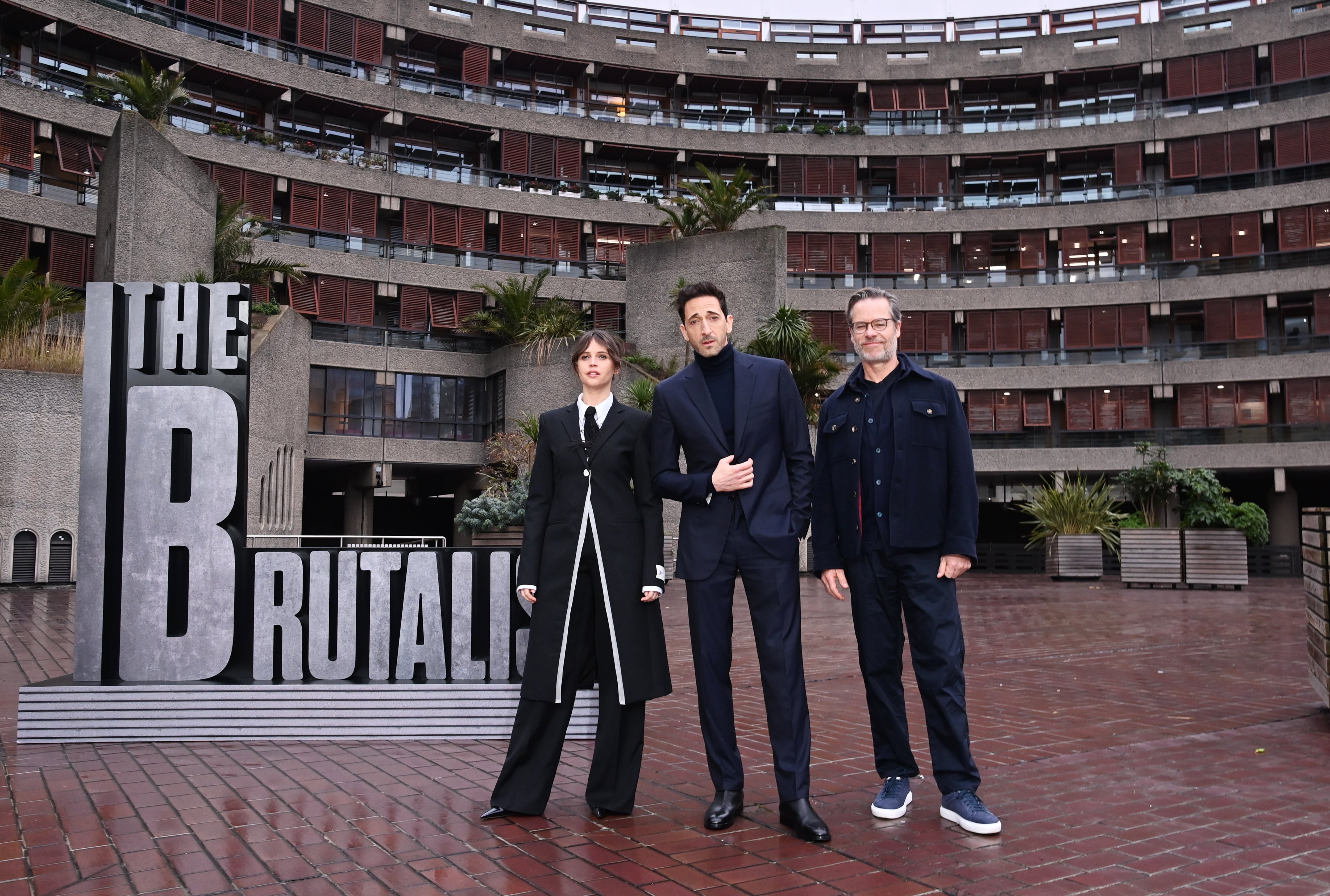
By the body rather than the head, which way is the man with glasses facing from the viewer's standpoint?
toward the camera

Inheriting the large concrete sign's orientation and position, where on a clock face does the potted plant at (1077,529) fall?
The potted plant is roughly at 8 o'clock from the large concrete sign.

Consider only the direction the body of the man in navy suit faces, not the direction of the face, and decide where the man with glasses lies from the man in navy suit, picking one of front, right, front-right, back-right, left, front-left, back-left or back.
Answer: left

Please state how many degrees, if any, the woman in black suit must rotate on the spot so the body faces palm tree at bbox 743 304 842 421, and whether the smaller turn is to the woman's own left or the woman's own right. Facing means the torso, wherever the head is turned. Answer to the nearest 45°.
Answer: approximately 180°

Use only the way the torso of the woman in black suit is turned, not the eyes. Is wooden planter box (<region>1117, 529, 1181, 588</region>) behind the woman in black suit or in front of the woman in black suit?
behind

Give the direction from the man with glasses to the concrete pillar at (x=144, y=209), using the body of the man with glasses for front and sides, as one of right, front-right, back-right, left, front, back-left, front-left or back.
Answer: back-right

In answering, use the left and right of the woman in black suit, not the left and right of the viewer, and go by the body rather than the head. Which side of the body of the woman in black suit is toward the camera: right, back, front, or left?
front

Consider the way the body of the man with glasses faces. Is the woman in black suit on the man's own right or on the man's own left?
on the man's own right

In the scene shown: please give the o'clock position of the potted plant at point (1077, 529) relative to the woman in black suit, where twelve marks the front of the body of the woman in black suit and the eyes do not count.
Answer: The potted plant is roughly at 7 o'clock from the woman in black suit.

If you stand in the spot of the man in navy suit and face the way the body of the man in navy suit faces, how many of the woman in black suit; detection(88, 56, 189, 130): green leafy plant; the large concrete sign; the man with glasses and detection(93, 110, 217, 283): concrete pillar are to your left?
1

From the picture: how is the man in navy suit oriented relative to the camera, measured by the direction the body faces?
toward the camera

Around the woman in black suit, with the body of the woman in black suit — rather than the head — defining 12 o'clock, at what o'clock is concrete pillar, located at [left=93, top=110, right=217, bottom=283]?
The concrete pillar is roughly at 5 o'clock from the woman in black suit.

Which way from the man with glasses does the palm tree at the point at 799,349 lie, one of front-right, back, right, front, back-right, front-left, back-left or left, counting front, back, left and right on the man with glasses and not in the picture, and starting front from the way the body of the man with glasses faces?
back
